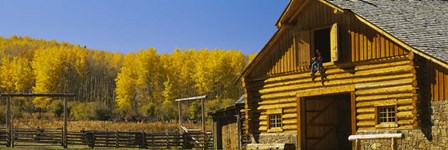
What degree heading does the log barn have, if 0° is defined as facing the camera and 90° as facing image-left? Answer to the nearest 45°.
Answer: approximately 45°
